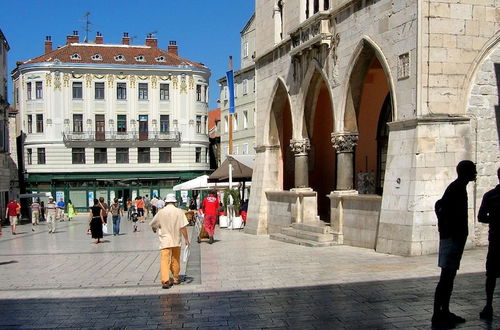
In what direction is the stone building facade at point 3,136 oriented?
to the viewer's right

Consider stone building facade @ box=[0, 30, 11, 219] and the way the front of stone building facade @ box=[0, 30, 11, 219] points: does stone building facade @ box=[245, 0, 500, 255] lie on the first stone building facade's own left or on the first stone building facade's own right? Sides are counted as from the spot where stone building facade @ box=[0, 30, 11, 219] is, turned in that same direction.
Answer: on the first stone building facade's own right

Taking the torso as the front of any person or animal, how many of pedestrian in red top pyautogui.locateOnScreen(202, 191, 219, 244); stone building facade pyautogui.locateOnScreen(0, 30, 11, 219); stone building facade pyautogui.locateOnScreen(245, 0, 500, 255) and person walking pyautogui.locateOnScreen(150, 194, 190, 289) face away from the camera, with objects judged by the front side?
2

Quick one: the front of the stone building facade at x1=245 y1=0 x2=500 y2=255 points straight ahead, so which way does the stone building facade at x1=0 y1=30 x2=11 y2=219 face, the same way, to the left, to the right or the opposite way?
the opposite way

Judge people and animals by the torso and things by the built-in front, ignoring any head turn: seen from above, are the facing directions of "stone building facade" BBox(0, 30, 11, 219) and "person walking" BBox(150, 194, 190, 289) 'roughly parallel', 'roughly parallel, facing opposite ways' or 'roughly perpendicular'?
roughly perpendicular

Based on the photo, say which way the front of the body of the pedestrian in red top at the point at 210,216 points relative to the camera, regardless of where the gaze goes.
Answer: away from the camera

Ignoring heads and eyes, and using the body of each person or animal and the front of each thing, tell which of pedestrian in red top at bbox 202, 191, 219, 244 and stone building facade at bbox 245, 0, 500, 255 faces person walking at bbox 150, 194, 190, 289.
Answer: the stone building facade

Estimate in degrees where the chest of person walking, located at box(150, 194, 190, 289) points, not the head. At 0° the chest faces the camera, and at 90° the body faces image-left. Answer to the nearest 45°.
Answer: approximately 180°
